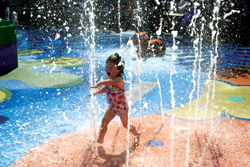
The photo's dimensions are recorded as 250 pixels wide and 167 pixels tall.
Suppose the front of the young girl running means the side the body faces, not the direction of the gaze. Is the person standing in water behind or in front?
behind

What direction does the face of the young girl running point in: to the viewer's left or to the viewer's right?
to the viewer's left

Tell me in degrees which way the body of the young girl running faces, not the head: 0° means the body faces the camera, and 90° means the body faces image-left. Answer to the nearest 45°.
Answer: approximately 45°
